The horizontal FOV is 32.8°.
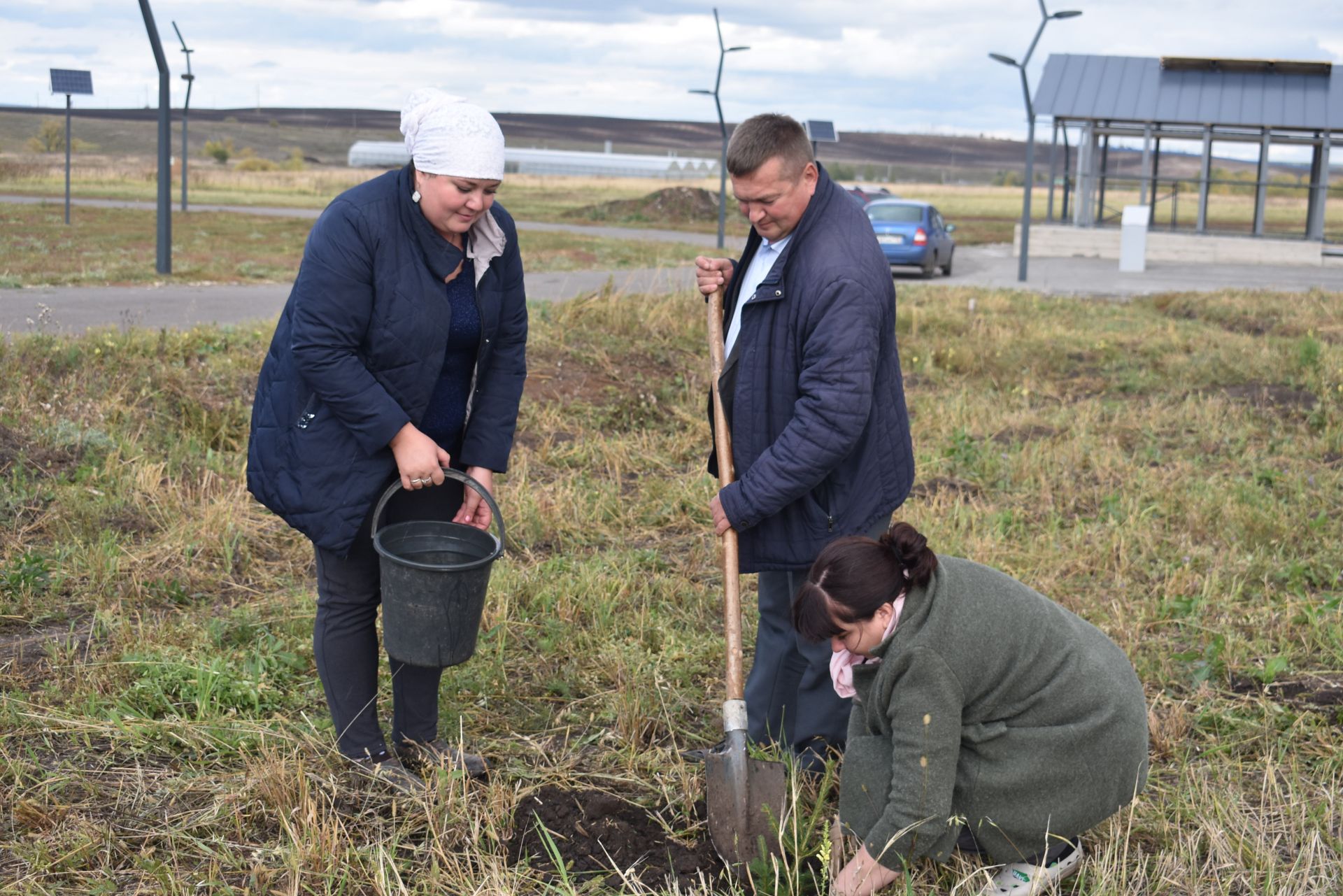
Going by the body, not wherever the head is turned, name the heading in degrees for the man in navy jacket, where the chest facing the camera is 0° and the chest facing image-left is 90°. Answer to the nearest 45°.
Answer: approximately 45°

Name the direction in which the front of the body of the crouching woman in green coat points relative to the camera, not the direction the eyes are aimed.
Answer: to the viewer's left

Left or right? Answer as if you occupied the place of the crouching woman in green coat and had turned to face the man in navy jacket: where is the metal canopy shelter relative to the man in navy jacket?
right

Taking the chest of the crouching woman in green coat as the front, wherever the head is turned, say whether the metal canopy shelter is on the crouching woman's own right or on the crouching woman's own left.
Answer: on the crouching woman's own right

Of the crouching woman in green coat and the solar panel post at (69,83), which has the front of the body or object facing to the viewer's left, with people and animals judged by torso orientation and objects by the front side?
the crouching woman in green coat

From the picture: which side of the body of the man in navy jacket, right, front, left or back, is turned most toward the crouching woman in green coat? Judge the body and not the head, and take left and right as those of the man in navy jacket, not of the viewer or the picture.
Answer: left

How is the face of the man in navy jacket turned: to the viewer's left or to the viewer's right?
to the viewer's left

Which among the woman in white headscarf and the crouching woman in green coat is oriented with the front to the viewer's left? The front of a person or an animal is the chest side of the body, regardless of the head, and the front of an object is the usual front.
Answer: the crouching woman in green coat

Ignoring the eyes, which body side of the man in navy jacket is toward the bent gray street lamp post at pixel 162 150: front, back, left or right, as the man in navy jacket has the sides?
right

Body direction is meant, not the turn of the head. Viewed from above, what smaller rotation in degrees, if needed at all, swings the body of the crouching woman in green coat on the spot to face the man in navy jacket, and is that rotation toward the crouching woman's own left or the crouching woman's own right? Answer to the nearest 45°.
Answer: approximately 45° to the crouching woman's own right

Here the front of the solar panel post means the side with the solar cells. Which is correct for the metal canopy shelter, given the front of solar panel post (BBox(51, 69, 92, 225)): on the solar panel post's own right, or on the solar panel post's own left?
on the solar panel post's own left
